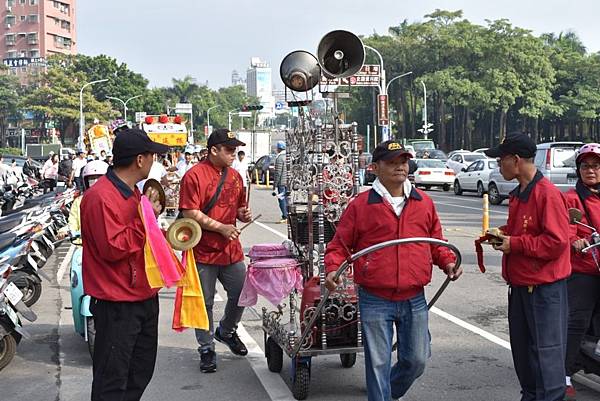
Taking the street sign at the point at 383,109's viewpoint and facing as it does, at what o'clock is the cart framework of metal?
The cart framework of metal is roughly at 12 o'clock from the street sign.

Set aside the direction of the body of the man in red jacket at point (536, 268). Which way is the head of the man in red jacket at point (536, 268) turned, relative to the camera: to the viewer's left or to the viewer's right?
to the viewer's left

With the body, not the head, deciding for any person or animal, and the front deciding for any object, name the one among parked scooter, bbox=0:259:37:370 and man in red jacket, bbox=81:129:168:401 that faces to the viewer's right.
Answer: the man in red jacket

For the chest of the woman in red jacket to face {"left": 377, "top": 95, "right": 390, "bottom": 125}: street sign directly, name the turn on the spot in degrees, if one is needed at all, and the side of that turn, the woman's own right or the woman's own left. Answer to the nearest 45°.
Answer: approximately 180°

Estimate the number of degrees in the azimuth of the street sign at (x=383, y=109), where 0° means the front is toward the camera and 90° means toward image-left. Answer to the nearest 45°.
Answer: approximately 0°

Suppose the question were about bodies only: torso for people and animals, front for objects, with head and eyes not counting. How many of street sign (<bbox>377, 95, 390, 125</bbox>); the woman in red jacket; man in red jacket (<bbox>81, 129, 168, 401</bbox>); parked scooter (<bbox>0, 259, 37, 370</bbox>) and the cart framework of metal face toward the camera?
3

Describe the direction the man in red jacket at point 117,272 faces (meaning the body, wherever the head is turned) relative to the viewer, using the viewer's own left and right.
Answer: facing to the right of the viewer

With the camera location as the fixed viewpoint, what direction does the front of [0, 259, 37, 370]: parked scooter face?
facing away from the viewer and to the left of the viewer

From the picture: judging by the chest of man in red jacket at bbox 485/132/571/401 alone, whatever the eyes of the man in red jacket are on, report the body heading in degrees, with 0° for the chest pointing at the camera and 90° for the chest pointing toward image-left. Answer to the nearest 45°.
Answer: approximately 45°
